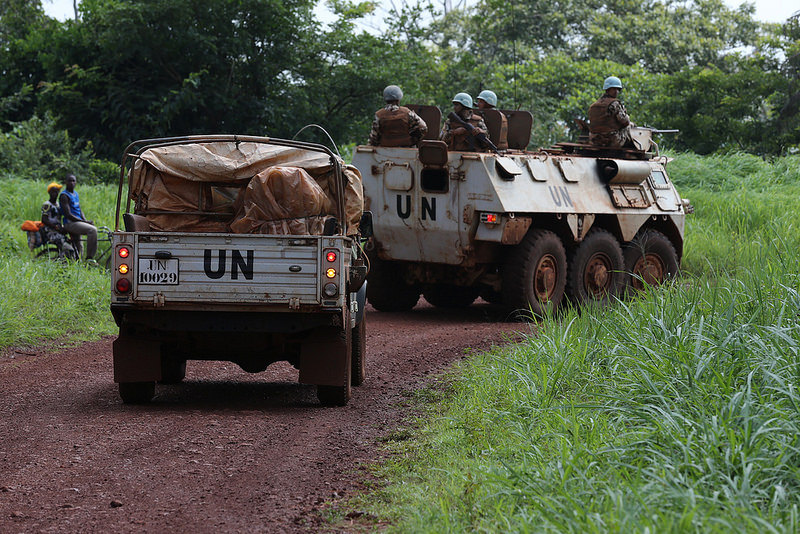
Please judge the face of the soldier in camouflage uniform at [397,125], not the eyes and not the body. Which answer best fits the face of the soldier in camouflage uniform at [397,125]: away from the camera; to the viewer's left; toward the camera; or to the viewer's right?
away from the camera

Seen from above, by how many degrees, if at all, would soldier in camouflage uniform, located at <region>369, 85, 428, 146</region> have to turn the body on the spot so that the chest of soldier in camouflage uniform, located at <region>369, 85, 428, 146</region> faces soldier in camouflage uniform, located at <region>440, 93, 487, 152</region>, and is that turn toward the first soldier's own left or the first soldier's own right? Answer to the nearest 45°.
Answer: approximately 90° to the first soldier's own right

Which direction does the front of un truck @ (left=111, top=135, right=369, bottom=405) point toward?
away from the camera

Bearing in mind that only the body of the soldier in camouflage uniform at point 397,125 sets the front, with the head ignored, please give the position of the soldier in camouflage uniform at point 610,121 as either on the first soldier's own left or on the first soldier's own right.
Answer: on the first soldier's own right

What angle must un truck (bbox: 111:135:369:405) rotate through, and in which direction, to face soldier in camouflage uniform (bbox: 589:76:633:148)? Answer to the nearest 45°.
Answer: approximately 45° to its right

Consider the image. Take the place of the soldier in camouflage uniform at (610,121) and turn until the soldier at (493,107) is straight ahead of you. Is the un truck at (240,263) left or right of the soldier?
left

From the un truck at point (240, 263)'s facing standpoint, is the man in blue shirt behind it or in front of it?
in front

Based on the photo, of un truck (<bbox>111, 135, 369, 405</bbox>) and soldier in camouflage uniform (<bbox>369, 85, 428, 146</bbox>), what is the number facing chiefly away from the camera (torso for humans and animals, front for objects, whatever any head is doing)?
2

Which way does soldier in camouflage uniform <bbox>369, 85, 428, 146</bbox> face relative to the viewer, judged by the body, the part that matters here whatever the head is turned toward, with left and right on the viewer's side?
facing away from the viewer

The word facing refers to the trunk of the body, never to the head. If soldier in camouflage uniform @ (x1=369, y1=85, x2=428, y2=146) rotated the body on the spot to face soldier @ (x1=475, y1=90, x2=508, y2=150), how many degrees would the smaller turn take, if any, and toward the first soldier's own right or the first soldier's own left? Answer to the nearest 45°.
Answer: approximately 45° to the first soldier's own right

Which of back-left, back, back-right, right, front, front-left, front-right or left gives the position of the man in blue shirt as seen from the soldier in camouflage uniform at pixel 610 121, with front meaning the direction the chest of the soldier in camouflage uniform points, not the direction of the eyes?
back-left

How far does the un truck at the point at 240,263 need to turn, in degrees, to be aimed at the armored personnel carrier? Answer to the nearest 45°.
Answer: approximately 45° to its right

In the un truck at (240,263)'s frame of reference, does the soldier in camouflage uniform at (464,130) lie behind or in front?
in front
